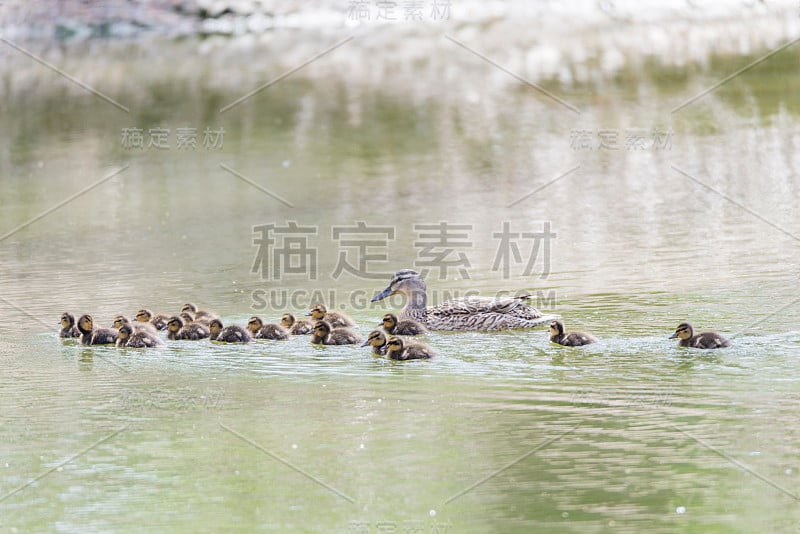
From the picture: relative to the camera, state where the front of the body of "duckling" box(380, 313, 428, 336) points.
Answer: to the viewer's left

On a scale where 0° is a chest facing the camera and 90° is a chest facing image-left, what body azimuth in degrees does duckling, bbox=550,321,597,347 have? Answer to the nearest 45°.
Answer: approximately 90°

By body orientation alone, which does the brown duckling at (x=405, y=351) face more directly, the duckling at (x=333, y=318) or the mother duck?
the duckling

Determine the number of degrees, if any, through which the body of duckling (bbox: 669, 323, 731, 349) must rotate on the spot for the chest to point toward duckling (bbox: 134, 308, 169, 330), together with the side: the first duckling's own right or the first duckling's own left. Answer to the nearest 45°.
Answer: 0° — it already faces it

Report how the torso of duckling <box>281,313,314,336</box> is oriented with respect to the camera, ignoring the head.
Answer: to the viewer's left

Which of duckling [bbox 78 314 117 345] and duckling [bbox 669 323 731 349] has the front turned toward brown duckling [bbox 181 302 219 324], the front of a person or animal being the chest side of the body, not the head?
duckling [bbox 669 323 731 349]

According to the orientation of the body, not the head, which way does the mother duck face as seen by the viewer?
to the viewer's left

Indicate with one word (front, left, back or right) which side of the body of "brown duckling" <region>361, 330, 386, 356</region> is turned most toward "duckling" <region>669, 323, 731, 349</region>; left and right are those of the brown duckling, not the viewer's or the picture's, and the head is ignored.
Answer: back

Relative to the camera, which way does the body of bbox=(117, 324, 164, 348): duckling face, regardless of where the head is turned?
to the viewer's left

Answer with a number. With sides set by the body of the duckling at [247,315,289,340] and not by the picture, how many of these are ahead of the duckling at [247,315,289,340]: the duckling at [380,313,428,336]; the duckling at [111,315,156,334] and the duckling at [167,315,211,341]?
2

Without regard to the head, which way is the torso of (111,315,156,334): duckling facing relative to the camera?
to the viewer's left

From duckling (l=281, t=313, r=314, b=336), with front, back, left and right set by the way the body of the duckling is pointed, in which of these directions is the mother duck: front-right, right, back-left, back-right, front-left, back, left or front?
back

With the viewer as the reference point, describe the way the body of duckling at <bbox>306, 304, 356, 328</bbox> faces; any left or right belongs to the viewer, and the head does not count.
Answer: facing to the left of the viewer

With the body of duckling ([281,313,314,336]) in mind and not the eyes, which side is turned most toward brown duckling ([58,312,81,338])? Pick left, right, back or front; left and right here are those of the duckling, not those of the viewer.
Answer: front

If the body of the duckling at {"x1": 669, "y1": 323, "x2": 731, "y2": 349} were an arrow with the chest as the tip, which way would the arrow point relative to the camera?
to the viewer's left

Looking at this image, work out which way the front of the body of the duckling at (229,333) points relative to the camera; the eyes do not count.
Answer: to the viewer's left

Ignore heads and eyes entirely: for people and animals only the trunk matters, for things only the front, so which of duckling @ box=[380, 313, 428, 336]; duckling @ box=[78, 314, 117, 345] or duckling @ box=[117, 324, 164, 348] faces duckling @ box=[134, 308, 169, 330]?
duckling @ box=[380, 313, 428, 336]
